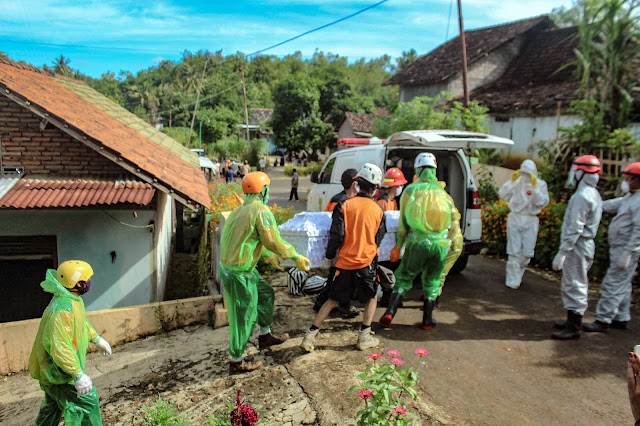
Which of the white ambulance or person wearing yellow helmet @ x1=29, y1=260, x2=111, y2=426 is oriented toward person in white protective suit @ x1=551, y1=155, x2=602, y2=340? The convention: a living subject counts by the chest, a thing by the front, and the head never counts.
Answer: the person wearing yellow helmet

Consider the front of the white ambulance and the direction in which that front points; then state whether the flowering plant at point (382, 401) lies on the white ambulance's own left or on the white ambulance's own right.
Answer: on the white ambulance's own left

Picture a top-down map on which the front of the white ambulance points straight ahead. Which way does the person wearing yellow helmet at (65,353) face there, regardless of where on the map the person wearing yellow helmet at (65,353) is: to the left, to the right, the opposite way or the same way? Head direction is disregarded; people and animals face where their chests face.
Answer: to the right

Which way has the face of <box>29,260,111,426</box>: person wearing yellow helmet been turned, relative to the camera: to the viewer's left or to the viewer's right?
to the viewer's right

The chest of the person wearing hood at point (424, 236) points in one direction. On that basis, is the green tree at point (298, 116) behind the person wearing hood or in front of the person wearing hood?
in front

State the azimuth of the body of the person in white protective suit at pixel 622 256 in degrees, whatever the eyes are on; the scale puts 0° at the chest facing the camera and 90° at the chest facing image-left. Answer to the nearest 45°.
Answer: approximately 90°

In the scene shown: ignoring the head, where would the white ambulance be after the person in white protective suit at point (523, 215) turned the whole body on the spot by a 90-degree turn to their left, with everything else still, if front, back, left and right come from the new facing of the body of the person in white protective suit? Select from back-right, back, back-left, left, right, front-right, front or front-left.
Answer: back

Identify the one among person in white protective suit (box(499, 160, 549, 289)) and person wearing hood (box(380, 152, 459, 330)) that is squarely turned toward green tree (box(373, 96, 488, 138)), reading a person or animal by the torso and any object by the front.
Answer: the person wearing hood

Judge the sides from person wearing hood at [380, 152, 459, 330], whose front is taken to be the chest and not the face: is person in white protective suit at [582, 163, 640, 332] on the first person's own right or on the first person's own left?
on the first person's own right

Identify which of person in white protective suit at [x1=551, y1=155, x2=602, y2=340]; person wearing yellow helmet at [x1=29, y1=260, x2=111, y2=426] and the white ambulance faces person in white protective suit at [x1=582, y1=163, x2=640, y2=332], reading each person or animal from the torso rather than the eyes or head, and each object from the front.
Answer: the person wearing yellow helmet

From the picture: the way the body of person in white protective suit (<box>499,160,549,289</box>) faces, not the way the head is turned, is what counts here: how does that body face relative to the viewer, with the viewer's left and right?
facing the viewer

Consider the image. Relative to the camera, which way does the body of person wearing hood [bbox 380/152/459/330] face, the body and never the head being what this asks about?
away from the camera

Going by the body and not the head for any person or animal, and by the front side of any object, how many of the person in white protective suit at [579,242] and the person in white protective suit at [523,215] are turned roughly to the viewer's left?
1

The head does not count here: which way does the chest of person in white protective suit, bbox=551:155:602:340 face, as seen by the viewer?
to the viewer's left

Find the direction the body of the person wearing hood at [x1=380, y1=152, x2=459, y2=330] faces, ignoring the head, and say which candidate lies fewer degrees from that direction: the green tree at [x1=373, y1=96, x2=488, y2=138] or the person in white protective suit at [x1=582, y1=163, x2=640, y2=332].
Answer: the green tree
